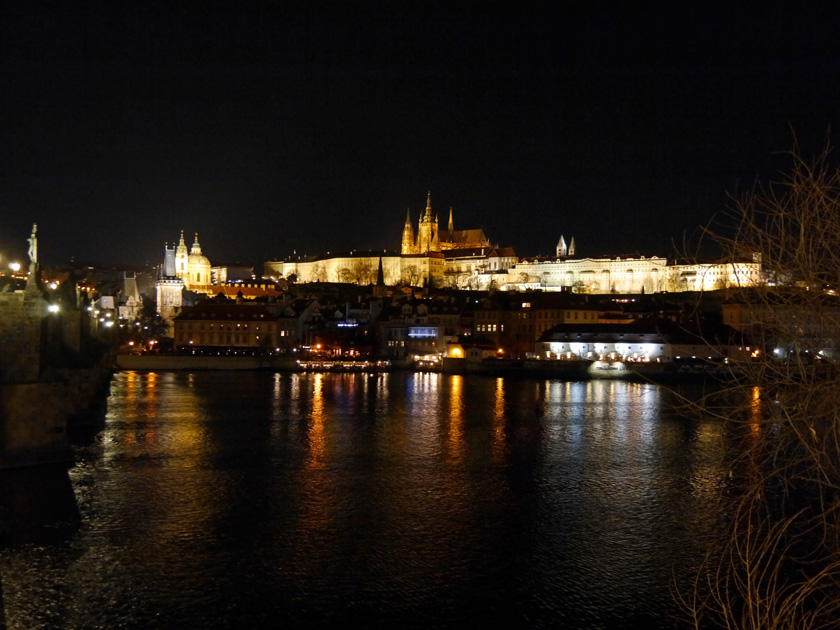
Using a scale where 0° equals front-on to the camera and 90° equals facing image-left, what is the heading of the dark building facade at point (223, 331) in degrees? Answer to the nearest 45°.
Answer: approximately 0°
